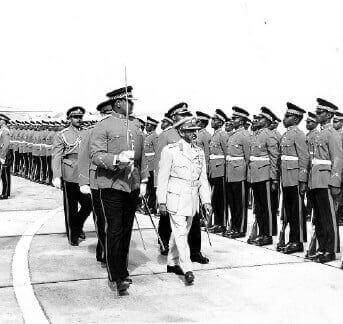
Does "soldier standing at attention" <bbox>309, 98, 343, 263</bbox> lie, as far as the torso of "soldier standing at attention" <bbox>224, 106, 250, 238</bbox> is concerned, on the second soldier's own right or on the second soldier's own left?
on the second soldier's own left

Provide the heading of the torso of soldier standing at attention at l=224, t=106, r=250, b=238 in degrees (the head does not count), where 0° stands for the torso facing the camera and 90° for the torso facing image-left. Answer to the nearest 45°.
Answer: approximately 45°

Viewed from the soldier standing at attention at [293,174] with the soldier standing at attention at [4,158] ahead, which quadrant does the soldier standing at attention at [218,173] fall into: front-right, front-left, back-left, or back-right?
front-right

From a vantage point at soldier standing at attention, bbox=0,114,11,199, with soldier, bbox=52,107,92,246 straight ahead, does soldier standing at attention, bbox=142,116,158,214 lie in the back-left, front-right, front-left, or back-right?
front-left

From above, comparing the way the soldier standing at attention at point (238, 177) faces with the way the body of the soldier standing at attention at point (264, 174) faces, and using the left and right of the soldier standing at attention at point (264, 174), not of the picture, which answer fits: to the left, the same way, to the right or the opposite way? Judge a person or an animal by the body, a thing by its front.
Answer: the same way

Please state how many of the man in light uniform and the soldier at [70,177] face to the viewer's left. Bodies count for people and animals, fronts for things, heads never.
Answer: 0

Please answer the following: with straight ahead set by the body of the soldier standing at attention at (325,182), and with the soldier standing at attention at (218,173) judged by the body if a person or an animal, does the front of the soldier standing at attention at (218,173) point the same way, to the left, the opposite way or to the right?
the same way

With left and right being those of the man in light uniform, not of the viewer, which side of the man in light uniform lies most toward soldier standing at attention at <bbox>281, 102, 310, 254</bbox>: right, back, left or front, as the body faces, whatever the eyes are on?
left

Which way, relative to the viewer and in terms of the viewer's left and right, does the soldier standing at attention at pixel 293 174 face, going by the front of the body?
facing the viewer and to the left of the viewer

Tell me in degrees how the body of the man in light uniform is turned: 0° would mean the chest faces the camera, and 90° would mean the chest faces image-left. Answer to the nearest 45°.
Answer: approximately 315°

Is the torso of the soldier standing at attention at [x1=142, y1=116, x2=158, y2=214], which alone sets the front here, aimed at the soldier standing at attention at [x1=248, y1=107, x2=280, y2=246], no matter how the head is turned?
no
